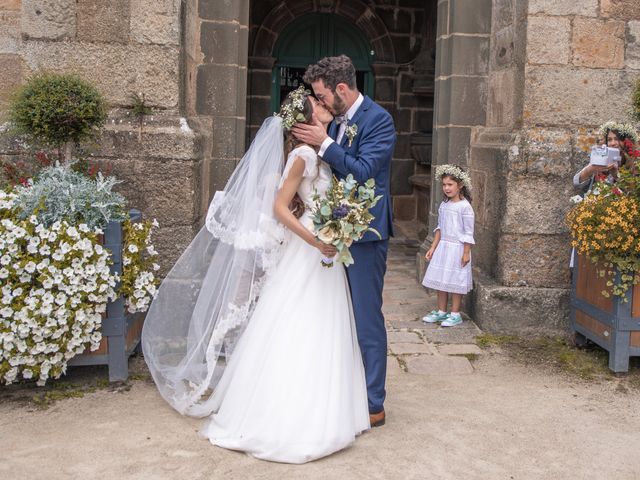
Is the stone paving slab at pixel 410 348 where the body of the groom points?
no

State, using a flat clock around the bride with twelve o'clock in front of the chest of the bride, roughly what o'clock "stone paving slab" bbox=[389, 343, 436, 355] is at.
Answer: The stone paving slab is roughly at 10 o'clock from the bride.

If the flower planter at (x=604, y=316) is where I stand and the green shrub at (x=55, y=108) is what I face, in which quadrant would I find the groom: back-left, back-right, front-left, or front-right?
front-left

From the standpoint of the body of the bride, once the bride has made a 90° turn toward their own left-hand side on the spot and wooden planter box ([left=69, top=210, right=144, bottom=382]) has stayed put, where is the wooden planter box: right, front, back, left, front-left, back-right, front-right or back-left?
front-left

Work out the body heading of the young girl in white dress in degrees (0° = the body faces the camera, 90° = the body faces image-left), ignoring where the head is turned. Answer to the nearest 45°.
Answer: approximately 45°

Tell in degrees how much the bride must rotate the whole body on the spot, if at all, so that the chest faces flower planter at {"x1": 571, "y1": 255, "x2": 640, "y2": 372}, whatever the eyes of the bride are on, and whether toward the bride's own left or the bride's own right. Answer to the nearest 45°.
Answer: approximately 45° to the bride's own left

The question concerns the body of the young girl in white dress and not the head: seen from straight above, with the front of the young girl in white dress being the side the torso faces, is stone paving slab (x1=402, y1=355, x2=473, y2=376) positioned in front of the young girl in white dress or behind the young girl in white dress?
in front

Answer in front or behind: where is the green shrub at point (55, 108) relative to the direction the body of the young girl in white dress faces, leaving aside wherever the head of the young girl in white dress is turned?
in front

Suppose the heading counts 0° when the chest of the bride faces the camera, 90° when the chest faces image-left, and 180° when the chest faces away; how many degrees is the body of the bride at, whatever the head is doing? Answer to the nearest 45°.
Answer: approximately 270°

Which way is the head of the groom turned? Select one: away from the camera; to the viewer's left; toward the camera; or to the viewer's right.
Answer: to the viewer's left

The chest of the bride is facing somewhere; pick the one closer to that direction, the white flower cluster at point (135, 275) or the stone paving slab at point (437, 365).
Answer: the stone paving slab

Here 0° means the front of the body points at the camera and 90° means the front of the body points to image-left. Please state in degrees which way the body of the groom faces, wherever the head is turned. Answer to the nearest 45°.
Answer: approximately 90°

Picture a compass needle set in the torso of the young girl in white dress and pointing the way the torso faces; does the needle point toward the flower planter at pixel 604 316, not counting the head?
no

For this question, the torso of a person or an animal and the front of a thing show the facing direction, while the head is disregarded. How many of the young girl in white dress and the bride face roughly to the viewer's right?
1
